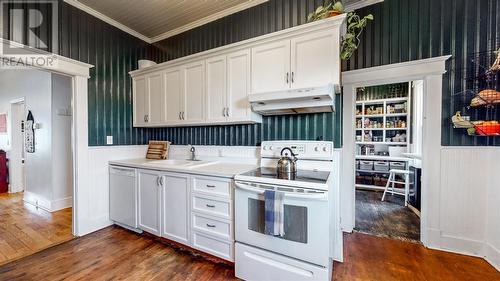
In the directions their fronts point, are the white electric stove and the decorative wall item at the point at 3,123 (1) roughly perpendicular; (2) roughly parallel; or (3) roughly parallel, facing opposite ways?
roughly perpendicular

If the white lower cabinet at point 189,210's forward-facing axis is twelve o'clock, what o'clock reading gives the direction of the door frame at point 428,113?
The door frame is roughly at 8 o'clock from the white lower cabinet.

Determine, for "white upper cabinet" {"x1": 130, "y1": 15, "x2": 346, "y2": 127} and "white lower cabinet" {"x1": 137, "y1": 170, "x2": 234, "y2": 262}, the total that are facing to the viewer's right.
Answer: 0

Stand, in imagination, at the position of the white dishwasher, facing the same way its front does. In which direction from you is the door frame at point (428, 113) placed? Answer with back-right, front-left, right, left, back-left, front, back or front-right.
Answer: left

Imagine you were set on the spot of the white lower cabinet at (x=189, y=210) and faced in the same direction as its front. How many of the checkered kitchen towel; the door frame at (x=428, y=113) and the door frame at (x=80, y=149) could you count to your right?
1

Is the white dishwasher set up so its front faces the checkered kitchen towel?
no

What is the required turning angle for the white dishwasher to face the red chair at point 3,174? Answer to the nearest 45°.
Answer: approximately 90° to its right

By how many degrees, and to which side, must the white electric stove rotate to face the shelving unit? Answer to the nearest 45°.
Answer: approximately 180°

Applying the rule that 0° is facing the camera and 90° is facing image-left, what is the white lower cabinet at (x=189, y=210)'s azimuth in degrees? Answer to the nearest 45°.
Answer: approximately 45°

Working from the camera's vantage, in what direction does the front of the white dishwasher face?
facing the viewer and to the left of the viewer

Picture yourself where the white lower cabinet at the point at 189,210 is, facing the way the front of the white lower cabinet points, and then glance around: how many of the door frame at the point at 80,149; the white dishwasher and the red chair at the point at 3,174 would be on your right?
3

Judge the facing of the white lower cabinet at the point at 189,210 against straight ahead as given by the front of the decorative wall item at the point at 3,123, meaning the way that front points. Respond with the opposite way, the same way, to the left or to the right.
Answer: to the right

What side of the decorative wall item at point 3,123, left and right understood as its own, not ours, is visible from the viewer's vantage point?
front

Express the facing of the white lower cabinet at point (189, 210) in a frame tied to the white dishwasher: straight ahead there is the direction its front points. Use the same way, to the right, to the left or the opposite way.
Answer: the same way

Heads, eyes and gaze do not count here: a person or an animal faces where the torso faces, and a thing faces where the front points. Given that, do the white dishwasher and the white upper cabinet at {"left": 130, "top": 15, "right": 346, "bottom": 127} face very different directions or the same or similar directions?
same or similar directions
